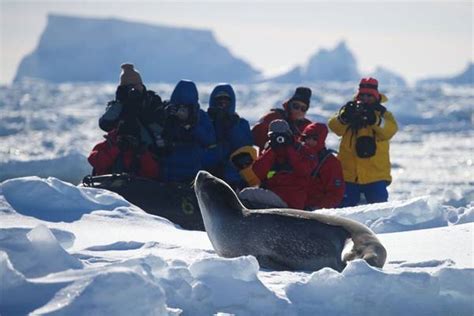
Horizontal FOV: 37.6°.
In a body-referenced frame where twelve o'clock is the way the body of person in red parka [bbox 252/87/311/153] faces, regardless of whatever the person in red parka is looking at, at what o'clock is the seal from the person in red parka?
The seal is roughly at 12 o'clock from the person in red parka.

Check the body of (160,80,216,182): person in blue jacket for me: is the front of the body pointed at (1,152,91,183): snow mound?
no

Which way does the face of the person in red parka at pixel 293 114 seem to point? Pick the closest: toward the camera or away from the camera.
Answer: toward the camera

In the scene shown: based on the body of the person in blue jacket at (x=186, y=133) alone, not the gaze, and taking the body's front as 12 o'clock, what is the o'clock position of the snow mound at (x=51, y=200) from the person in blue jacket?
The snow mound is roughly at 1 o'clock from the person in blue jacket.

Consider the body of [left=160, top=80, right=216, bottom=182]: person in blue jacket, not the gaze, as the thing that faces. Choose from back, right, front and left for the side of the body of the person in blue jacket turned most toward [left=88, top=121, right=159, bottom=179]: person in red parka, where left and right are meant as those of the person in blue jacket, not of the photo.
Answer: right

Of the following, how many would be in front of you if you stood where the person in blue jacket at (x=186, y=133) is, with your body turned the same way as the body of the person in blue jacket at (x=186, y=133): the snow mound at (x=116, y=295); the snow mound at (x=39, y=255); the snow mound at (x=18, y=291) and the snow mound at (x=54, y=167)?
3

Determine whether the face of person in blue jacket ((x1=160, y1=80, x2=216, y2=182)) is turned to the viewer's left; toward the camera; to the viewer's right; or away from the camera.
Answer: toward the camera

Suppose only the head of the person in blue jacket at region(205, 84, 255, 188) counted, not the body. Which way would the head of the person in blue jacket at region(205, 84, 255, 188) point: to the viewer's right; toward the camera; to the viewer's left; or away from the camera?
toward the camera

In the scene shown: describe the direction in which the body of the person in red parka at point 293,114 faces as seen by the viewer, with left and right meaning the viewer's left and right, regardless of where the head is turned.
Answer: facing the viewer

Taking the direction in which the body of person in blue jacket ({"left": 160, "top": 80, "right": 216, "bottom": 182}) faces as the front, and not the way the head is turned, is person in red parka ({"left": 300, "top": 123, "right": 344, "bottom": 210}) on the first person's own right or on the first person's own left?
on the first person's own left

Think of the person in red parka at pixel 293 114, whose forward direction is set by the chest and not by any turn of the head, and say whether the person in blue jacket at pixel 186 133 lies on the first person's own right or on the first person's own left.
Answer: on the first person's own right

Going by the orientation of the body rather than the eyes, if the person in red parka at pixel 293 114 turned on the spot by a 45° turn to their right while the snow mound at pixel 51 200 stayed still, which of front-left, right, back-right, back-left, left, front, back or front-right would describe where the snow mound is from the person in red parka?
front

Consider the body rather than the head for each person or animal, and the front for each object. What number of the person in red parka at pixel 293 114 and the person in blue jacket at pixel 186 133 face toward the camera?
2

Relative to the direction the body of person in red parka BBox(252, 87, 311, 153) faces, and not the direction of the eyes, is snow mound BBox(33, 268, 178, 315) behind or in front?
in front

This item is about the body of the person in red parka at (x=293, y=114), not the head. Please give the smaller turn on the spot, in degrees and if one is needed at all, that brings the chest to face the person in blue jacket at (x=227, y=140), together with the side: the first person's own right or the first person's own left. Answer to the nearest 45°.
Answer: approximately 45° to the first person's own right

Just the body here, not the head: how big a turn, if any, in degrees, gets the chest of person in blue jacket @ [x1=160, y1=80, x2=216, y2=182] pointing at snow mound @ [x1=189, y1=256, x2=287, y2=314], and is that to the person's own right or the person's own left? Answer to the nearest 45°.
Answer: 0° — they already face it

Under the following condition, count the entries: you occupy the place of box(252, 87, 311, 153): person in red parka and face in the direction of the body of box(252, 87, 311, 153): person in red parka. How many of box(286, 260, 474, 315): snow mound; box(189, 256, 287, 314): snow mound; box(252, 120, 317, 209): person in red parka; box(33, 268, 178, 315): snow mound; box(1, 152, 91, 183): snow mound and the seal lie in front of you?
5

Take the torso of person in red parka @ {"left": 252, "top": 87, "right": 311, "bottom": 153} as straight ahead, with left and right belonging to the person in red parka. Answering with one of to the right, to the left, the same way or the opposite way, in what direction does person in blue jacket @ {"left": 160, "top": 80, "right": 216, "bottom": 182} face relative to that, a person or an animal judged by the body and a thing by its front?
the same way
